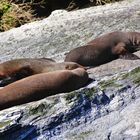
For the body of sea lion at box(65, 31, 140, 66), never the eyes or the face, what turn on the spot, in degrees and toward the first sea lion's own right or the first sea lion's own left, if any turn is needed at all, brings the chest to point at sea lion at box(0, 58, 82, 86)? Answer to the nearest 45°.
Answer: approximately 135° to the first sea lion's own right

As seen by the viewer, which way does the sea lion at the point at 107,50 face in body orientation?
to the viewer's right

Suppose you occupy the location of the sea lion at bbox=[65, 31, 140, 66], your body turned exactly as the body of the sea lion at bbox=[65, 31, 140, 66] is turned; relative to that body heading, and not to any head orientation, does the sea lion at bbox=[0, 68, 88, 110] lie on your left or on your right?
on your right
